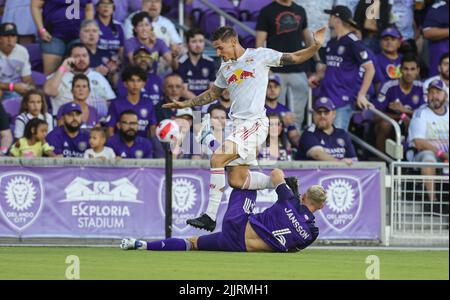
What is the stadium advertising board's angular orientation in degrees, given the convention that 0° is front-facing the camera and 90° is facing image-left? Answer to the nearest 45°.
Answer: approximately 0°

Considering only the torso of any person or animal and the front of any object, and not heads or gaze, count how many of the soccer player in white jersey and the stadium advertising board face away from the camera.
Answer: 0

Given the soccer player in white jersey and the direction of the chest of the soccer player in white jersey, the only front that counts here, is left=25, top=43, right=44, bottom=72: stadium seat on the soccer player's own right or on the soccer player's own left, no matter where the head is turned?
on the soccer player's own right

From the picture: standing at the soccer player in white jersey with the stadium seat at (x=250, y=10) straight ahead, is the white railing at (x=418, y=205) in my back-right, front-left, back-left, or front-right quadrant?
front-right

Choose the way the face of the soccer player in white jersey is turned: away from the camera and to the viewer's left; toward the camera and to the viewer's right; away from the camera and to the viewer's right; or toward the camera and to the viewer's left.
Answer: toward the camera and to the viewer's left

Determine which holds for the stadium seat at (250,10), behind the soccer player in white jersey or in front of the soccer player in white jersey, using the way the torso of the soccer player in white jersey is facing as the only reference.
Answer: behind

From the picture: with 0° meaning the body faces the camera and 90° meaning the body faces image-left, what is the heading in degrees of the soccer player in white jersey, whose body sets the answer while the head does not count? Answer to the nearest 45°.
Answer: approximately 45°

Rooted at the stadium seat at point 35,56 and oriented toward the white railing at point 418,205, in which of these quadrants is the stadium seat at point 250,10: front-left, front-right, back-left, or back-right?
front-left

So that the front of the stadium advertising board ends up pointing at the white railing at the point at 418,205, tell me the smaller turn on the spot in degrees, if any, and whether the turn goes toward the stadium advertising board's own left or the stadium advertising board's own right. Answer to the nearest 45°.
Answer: approximately 90° to the stadium advertising board's own left
